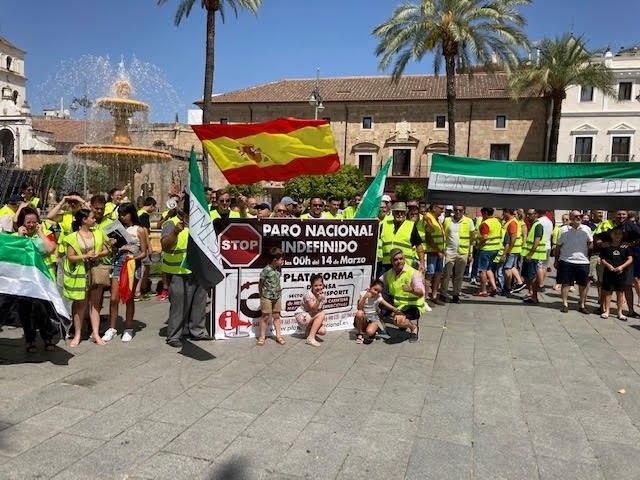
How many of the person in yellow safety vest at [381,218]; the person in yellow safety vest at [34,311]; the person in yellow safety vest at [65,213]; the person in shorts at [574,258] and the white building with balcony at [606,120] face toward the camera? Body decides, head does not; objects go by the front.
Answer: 5

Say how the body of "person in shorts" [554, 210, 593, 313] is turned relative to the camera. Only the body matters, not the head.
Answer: toward the camera

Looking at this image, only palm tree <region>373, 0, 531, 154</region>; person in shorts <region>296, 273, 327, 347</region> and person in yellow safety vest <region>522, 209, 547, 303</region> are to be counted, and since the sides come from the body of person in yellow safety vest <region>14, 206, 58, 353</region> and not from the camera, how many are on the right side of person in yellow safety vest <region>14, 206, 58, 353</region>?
0

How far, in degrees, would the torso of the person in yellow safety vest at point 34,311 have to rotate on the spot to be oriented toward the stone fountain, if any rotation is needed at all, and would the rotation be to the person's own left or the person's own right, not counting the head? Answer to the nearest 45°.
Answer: approximately 180°

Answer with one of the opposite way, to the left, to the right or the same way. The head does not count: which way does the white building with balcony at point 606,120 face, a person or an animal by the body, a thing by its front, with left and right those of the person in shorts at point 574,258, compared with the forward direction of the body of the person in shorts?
the same way

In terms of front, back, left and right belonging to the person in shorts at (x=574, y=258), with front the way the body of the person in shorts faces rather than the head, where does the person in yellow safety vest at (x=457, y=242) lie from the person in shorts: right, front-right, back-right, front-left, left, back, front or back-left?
right

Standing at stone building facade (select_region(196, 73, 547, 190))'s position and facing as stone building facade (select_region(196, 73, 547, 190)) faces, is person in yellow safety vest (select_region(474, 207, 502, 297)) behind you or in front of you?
in front

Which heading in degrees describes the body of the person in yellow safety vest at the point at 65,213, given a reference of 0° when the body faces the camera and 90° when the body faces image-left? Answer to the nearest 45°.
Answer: approximately 0°

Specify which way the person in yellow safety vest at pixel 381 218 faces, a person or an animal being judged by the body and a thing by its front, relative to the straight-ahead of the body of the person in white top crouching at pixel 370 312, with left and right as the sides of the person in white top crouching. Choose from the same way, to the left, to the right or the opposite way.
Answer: the same way

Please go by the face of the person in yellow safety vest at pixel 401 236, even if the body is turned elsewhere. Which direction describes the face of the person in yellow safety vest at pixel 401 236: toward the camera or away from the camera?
toward the camera

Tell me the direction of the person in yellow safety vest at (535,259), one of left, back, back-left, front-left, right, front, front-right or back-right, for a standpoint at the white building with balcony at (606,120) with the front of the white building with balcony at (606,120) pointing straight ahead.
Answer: front

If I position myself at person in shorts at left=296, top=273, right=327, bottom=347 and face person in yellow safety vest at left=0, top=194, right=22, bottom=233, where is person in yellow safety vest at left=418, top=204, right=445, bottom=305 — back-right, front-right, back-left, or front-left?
back-right

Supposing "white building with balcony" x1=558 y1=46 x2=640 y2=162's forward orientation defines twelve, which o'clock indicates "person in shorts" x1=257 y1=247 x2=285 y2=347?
The person in shorts is roughly at 12 o'clock from the white building with balcony.

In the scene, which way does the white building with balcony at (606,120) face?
toward the camera

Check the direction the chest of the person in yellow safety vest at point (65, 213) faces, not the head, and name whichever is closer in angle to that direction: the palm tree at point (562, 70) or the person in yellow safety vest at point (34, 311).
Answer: the person in yellow safety vest

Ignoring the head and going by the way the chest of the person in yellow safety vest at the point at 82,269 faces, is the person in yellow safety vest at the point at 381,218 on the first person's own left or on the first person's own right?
on the first person's own left

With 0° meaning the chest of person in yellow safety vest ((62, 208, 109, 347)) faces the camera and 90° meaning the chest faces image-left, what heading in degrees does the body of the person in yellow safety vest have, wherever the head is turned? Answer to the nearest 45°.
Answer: approximately 315°

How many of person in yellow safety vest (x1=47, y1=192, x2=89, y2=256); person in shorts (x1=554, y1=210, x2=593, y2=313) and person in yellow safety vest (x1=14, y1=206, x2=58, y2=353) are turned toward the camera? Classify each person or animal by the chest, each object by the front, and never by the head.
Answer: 3
